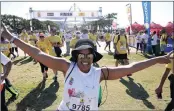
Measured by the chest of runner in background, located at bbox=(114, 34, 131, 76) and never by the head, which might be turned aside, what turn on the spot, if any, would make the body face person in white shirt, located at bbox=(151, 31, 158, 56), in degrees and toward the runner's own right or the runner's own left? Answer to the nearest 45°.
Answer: approximately 180°

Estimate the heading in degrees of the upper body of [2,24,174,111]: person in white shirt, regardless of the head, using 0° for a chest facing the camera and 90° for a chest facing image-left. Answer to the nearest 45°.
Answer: approximately 0°

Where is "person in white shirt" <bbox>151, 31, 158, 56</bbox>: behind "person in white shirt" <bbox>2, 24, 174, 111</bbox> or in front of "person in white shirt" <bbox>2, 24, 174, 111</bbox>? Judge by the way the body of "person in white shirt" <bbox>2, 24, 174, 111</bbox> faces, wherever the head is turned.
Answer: behind

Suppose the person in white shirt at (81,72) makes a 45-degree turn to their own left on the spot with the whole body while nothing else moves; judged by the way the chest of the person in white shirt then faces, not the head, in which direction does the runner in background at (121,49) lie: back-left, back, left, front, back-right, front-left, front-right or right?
back-left
